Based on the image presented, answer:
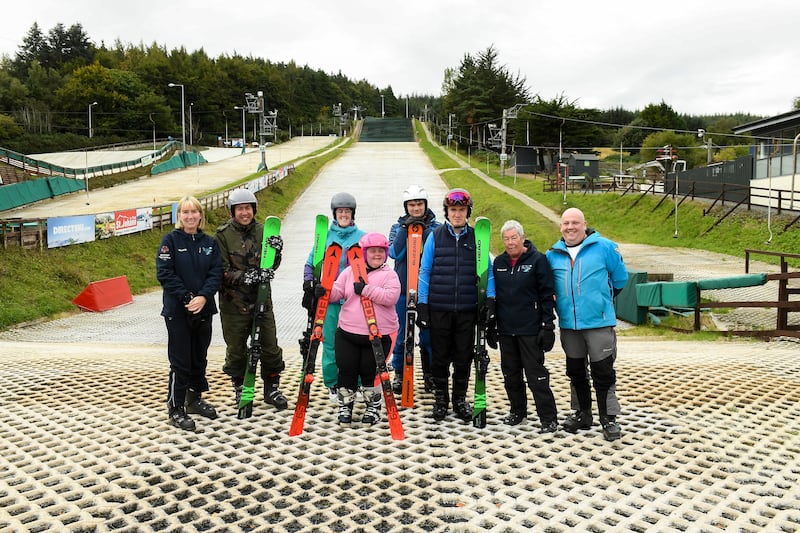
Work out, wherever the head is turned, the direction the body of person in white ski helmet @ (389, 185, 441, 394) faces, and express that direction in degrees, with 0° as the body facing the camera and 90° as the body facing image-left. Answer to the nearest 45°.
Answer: approximately 0°

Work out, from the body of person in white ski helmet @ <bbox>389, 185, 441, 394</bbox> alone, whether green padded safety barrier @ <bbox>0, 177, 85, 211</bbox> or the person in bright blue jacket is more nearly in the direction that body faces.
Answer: the person in bright blue jacket

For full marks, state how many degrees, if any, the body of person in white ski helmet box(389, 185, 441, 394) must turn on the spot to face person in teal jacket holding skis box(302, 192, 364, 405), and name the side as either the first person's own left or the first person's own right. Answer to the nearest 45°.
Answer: approximately 45° to the first person's own right

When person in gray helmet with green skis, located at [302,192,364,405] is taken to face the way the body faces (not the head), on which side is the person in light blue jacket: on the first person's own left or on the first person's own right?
on the first person's own left

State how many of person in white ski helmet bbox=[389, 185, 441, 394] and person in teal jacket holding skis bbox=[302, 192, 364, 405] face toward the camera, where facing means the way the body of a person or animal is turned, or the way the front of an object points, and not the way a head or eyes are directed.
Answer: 2

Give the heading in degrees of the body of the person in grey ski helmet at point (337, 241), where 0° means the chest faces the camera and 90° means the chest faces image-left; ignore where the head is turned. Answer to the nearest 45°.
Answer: approximately 0°

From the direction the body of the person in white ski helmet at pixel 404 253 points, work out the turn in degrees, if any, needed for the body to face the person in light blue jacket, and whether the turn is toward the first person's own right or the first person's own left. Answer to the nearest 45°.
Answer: approximately 45° to the first person's own left

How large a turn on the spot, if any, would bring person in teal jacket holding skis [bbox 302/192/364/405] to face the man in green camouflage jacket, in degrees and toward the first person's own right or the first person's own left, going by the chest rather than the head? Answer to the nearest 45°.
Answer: approximately 90° to the first person's own right

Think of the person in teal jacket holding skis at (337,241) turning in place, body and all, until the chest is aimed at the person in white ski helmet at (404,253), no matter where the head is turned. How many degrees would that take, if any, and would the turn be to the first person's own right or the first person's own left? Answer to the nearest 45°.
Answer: approximately 135° to the first person's own left
